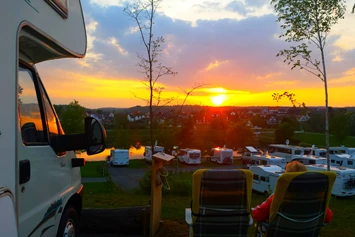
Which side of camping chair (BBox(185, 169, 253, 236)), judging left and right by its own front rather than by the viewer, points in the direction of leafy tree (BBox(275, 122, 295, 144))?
front

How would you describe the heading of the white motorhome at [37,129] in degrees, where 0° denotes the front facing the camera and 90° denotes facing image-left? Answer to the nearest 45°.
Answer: approximately 225°

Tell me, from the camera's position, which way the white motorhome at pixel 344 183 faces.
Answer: facing away from the viewer and to the left of the viewer

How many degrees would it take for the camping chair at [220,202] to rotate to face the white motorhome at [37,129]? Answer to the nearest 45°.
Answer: approximately 135° to its left

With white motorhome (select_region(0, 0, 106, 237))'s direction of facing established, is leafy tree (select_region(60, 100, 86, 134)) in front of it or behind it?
in front

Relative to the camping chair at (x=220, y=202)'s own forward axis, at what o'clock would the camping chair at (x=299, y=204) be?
the camping chair at (x=299, y=204) is roughly at 3 o'clock from the camping chair at (x=220, y=202).

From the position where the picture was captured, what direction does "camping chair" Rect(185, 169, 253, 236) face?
facing away from the viewer

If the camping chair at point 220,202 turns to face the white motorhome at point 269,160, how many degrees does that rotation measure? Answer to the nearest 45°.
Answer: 0° — it already faces it

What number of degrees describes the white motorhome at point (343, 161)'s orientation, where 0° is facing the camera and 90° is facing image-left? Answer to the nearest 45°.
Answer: approximately 135°
